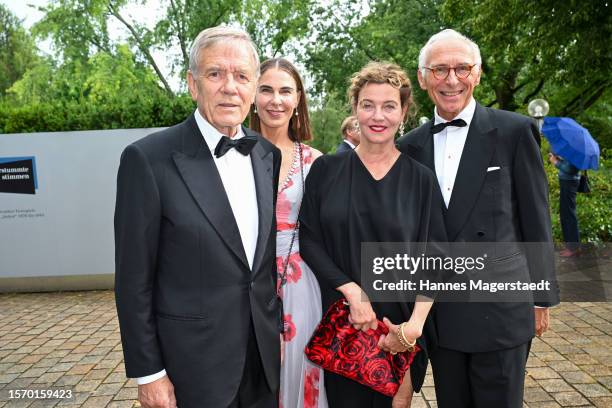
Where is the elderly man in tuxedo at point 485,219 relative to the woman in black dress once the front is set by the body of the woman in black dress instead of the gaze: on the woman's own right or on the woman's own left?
on the woman's own left

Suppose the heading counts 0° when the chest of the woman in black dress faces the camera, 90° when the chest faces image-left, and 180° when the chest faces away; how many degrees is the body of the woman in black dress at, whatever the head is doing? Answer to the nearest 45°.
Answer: approximately 0°

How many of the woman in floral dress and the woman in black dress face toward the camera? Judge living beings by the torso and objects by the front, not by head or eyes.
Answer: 2

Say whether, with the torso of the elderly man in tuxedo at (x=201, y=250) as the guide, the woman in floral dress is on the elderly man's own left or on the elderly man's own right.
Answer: on the elderly man's own left

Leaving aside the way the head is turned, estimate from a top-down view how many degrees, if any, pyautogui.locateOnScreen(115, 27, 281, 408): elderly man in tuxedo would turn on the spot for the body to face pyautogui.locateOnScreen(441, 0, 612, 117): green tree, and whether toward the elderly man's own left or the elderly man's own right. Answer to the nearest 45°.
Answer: approximately 90° to the elderly man's own left

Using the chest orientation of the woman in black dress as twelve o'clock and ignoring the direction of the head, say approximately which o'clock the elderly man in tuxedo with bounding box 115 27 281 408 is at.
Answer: The elderly man in tuxedo is roughly at 2 o'clock from the woman in black dress.

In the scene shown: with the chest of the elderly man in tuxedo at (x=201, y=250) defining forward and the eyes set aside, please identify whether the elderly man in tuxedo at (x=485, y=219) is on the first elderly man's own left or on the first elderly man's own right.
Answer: on the first elderly man's own left

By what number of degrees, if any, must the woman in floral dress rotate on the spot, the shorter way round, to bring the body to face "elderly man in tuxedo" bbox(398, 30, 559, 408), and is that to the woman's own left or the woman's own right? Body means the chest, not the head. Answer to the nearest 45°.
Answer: approximately 45° to the woman's own left

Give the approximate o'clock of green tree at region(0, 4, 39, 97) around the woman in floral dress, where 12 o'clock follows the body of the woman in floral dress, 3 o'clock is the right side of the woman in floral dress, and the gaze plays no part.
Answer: The green tree is roughly at 5 o'clock from the woman in floral dress.

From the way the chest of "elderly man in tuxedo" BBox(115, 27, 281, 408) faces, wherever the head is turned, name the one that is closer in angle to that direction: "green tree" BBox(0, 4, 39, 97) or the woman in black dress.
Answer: the woman in black dress

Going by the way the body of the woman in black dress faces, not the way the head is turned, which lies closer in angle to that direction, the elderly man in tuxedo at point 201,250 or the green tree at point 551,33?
the elderly man in tuxedo

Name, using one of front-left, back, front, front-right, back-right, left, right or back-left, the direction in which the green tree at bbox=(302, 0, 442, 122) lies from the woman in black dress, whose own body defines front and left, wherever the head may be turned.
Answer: back
